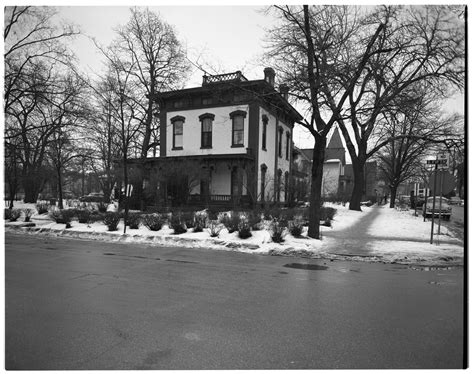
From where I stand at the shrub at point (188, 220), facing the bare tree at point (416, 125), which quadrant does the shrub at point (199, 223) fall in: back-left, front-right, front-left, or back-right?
front-right

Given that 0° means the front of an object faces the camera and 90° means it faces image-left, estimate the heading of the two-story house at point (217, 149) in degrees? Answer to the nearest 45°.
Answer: approximately 45°

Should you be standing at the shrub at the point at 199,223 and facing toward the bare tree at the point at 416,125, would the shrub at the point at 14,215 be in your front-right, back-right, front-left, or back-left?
back-left

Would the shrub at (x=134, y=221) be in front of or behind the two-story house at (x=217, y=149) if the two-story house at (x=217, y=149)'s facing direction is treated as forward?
in front

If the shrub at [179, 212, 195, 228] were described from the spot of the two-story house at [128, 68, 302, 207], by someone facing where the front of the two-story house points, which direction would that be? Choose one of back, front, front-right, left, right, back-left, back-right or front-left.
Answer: front-left

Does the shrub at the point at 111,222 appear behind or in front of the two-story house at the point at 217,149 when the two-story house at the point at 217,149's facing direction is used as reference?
in front
